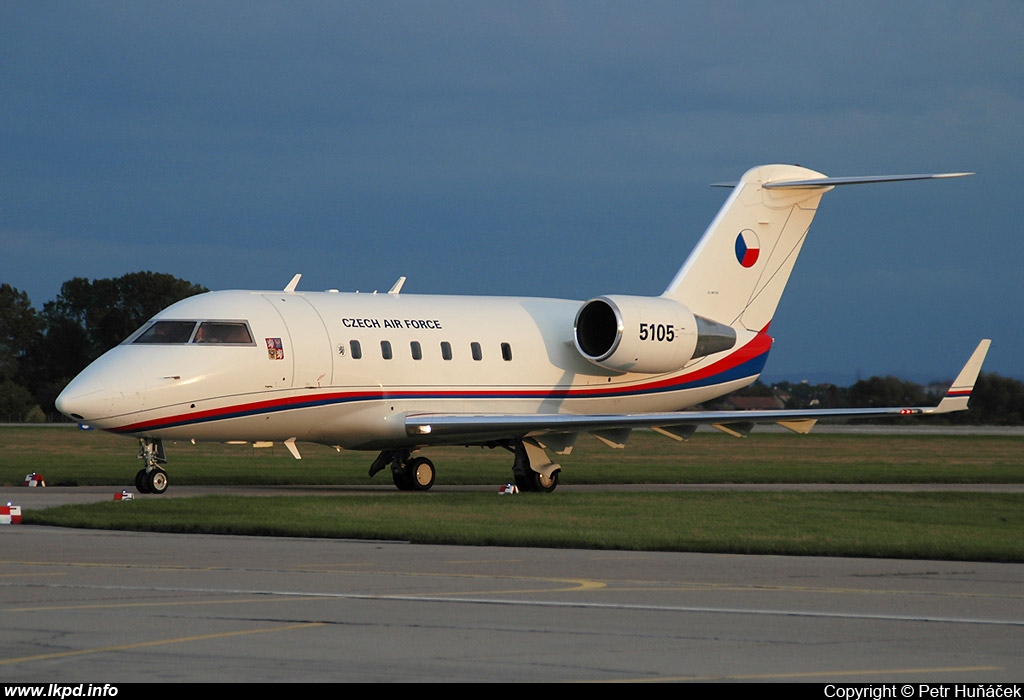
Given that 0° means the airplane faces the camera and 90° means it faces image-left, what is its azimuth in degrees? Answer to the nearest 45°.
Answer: approximately 45°
